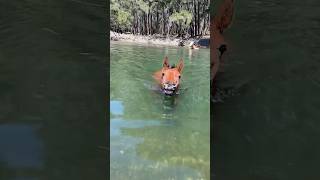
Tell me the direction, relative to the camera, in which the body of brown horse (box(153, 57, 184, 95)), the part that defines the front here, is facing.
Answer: toward the camera
